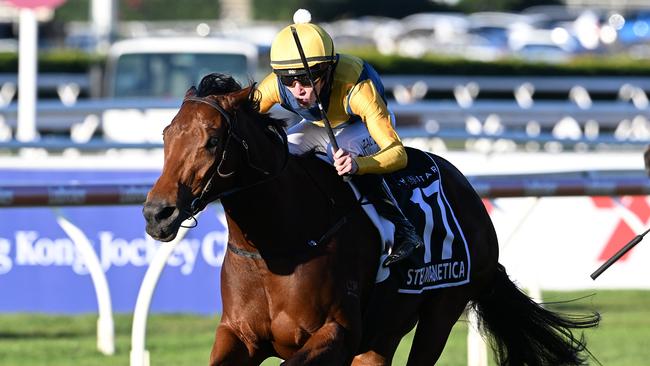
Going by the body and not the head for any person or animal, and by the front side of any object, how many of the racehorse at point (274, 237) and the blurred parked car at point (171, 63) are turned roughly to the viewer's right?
0

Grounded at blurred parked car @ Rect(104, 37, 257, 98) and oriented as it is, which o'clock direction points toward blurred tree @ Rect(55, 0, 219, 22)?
The blurred tree is roughly at 6 o'clock from the blurred parked car.

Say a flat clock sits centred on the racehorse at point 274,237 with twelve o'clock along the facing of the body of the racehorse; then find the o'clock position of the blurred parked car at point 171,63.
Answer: The blurred parked car is roughly at 4 o'clock from the racehorse.

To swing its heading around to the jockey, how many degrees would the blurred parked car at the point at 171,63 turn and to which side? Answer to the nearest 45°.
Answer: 0° — it already faces them

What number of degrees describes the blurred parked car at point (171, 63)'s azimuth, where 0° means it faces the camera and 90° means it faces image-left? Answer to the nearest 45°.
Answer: approximately 0°

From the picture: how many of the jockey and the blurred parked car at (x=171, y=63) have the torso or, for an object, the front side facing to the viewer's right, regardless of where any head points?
0

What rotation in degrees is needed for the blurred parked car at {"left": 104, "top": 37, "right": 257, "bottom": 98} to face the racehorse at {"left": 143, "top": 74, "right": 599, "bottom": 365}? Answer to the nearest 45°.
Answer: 0° — it already faces it

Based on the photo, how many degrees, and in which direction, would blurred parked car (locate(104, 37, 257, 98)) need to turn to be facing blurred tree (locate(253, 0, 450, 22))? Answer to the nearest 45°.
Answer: approximately 180°

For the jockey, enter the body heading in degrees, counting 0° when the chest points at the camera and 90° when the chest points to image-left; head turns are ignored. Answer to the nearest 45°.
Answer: approximately 45°

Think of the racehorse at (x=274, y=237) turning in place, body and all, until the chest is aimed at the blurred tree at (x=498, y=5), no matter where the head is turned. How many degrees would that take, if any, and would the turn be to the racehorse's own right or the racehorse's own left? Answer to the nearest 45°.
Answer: approximately 135° to the racehorse's own right

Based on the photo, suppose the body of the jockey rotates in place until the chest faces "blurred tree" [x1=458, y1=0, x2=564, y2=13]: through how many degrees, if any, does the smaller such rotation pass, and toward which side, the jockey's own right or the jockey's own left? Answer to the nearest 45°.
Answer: approximately 135° to the jockey's own right
